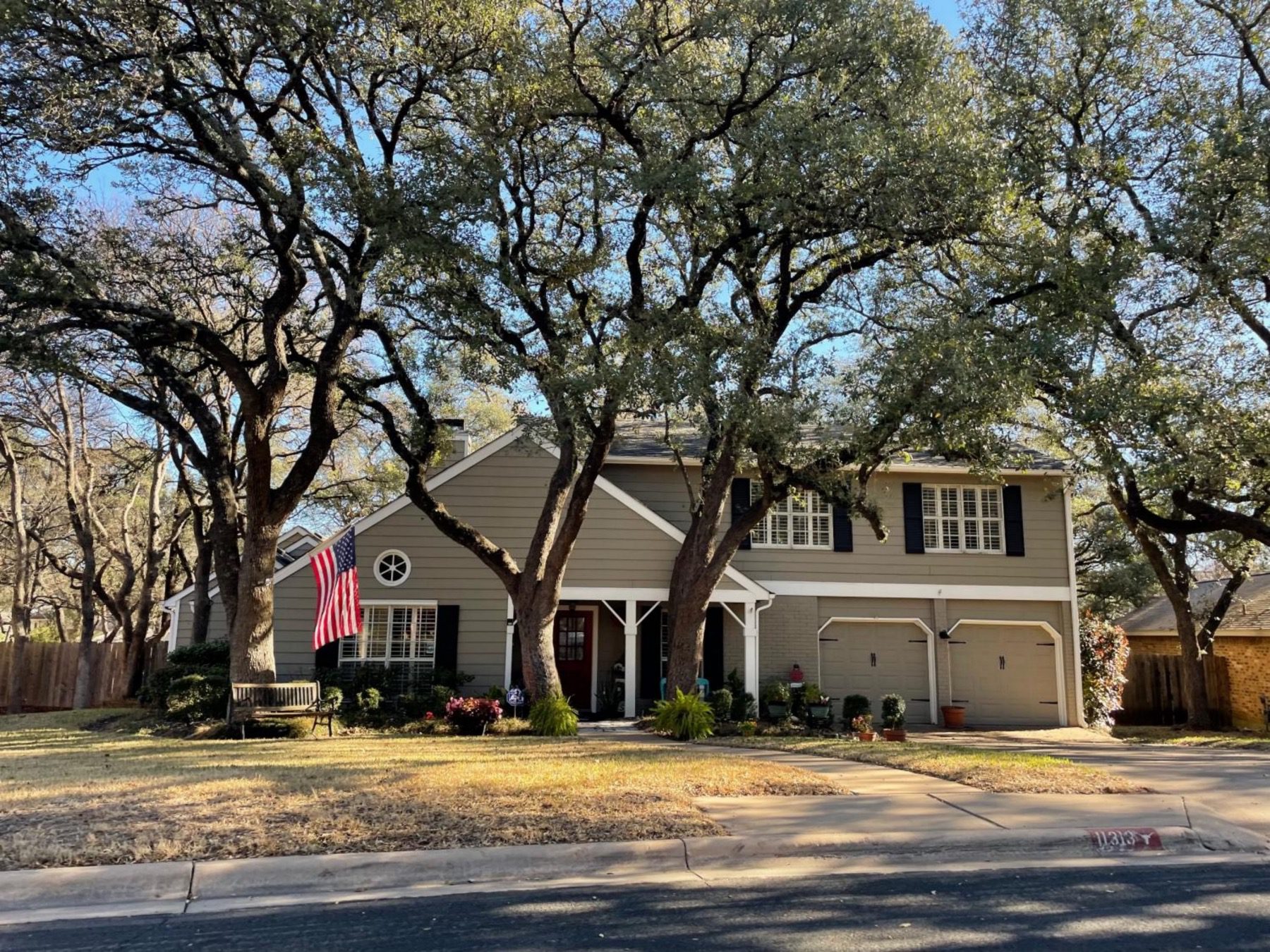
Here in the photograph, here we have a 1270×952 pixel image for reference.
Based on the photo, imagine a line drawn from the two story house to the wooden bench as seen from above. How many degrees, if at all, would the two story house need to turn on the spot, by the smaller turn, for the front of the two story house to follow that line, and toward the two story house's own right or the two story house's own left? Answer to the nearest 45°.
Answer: approximately 45° to the two story house's own right

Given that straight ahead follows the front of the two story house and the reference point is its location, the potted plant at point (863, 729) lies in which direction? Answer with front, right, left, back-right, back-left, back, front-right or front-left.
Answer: front

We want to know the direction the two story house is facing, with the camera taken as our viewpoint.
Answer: facing the viewer

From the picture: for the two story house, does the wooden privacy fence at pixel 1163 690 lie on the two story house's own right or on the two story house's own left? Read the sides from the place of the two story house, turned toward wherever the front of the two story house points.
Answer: on the two story house's own left

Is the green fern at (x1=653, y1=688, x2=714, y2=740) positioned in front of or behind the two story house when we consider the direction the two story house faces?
in front

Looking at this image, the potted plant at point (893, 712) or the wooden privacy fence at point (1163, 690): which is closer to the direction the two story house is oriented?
the potted plant

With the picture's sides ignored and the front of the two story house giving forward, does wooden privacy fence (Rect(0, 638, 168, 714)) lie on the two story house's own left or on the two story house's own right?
on the two story house's own right

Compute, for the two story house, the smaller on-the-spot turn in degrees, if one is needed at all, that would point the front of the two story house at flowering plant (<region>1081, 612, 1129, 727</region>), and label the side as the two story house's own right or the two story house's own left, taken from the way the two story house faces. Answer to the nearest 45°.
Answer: approximately 90° to the two story house's own left

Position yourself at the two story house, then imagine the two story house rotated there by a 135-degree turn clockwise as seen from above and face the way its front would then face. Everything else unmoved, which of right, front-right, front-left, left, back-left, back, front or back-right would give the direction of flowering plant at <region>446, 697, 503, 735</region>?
left

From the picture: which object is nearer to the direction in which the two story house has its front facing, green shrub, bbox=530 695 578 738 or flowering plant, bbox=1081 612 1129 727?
the green shrub

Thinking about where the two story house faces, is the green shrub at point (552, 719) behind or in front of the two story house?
in front

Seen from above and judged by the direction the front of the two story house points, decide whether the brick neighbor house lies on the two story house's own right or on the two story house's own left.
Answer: on the two story house's own left

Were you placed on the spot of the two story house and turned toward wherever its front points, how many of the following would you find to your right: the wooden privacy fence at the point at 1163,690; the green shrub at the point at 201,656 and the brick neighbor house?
1

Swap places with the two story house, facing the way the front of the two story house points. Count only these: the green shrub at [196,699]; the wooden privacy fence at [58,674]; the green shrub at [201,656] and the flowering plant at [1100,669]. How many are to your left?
1
